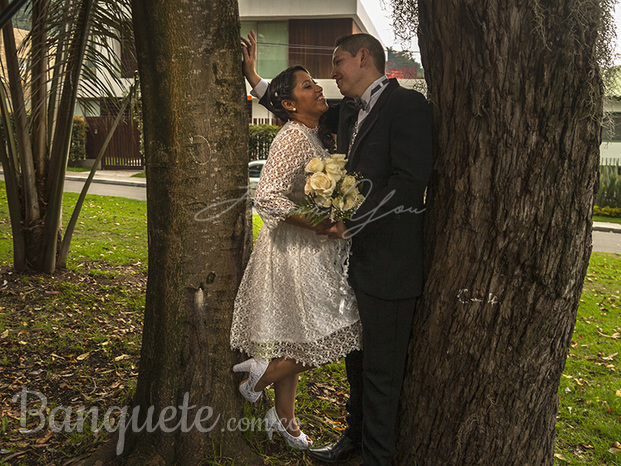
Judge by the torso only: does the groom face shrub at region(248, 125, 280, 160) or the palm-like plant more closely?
the palm-like plant

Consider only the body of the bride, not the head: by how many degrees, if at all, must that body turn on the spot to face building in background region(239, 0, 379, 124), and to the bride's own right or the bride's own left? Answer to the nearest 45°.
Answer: approximately 90° to the bride's own left

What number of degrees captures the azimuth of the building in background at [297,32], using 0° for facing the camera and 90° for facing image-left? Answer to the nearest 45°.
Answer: approximately 0°

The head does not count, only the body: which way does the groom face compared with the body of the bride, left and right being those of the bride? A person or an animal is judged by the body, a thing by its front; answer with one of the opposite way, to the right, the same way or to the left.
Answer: the opposite way

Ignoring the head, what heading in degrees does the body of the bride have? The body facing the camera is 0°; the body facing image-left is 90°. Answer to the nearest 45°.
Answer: approximately 270°

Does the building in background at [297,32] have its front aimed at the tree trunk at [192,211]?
yes

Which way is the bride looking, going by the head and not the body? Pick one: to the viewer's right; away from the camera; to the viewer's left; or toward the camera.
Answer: to the viewer's right

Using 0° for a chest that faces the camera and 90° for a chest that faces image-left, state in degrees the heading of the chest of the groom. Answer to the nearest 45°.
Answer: approximately 90°

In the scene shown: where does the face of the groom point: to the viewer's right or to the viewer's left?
to the viewer's left

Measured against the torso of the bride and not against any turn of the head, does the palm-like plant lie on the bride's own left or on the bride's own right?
on the bride's own left

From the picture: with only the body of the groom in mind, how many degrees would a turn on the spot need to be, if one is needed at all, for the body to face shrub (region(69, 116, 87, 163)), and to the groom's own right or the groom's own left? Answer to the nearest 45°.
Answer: approximately 45° to the groom's own right
